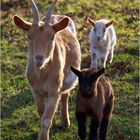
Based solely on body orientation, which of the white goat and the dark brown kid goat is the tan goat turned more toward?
the dark brown kid goat

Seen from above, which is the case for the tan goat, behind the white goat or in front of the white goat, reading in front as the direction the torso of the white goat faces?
in front

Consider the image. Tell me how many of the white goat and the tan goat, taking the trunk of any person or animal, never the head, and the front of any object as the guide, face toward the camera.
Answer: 2

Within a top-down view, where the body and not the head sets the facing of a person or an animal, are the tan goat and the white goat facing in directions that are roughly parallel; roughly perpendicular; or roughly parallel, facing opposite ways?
roughly parallel

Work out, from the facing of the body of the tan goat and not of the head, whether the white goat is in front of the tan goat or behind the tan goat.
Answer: behind

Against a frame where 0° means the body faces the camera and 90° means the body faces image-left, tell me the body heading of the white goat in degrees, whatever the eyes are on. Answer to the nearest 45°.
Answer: approximately 0°

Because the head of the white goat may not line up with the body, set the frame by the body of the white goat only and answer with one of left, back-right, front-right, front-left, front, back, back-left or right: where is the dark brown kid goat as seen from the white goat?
front

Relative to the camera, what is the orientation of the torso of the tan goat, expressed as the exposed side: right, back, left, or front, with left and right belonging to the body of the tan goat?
front

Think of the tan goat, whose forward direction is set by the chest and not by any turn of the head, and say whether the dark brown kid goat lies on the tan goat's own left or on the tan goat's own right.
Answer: on the tan goat's own left
